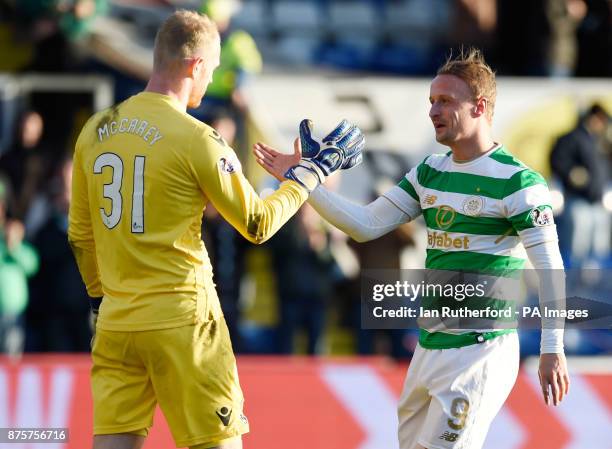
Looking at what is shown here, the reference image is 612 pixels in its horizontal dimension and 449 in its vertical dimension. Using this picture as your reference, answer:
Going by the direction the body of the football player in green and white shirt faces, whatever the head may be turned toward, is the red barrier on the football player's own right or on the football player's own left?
on the football player's own right

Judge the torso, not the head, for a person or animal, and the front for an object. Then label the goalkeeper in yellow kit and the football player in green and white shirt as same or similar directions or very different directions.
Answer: very different directions

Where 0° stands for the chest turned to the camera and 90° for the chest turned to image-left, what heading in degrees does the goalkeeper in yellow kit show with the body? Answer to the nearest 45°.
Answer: approximately 225°

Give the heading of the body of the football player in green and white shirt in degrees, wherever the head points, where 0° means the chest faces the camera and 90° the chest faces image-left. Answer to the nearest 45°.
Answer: approximately 45°

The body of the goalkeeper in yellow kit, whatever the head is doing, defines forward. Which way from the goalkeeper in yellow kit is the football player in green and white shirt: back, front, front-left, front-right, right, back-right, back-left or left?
front-right

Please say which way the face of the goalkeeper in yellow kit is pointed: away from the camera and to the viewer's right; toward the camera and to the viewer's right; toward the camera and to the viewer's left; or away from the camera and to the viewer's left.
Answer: away from the camera and to the viewer's right

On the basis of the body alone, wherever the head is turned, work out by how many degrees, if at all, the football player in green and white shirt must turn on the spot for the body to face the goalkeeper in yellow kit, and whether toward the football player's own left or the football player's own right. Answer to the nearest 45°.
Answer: approximately 45° to the football player's own right

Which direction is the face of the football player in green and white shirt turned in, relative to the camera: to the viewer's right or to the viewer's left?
to the viewer's left
